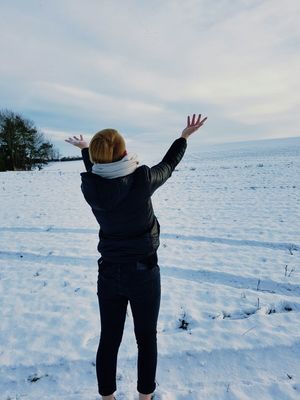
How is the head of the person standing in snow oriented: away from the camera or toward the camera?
away from the camera

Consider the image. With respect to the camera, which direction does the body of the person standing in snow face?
away from the camera
